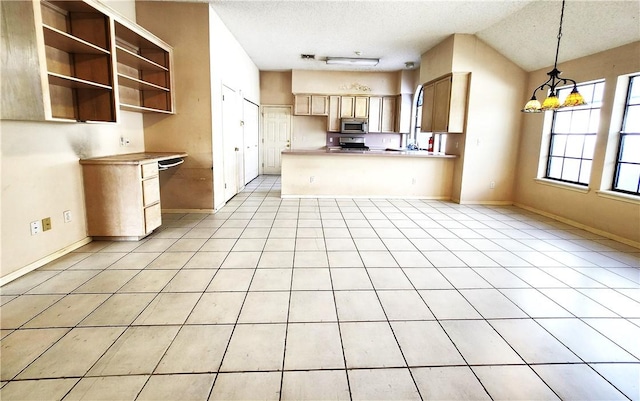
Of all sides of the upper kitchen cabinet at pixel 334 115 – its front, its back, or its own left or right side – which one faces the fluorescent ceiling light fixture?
front

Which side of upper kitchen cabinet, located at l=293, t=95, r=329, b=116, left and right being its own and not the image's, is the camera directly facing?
front

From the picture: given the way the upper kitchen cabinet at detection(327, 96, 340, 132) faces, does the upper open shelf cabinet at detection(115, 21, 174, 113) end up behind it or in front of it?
in front

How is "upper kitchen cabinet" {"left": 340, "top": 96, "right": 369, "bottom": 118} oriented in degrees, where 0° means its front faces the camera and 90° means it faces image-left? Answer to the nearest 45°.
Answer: approximately 0°

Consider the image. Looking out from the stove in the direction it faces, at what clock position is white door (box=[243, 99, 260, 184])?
The white door is roughly at 2 o'clock from the stove.

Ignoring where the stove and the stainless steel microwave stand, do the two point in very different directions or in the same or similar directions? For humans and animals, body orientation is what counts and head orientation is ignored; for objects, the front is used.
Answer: same or similar directions

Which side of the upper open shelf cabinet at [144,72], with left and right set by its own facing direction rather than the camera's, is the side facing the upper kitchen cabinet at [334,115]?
left

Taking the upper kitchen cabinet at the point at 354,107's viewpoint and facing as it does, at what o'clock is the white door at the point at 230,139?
The white door is roughly at 1 o'clock from the upper kitchen cabinet.

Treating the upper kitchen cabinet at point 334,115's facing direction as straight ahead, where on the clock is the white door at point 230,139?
The white door is roughly at 1 o'clock from the upper kitchen cabinet.

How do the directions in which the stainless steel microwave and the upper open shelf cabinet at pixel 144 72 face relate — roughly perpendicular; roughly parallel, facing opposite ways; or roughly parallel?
roughly perpendicular

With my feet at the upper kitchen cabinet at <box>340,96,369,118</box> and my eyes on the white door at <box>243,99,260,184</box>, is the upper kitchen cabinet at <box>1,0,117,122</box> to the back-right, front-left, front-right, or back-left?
front-left

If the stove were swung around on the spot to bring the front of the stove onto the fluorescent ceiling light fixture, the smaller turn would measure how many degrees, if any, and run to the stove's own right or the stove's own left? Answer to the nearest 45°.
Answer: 0° — it already faces it
